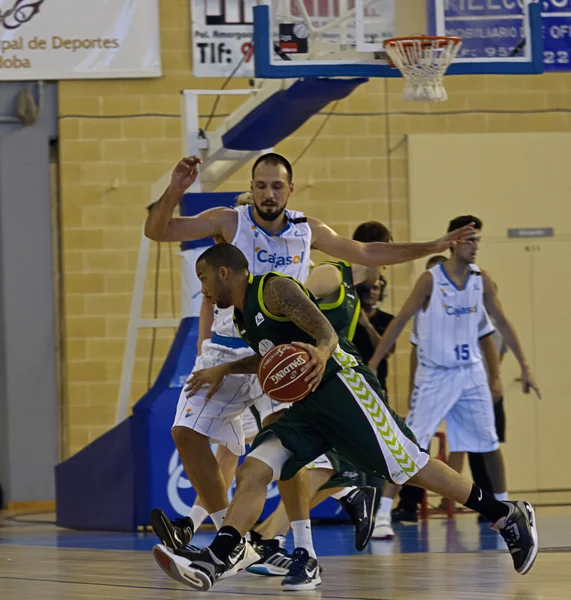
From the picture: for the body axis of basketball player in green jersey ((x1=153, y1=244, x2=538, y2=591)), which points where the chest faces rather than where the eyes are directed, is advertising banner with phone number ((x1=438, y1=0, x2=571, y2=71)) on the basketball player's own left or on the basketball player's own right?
on the basketball player's own right

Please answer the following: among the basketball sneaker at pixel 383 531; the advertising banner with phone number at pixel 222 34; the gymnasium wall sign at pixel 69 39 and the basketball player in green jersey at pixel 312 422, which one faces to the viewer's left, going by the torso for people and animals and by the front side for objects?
the basketball player in green jersey

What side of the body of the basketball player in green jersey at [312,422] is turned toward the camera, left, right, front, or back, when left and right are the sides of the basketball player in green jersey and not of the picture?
left

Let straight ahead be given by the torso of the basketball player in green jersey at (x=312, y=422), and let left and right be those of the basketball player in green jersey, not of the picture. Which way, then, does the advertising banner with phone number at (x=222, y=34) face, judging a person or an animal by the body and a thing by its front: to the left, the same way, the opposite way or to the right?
to the left

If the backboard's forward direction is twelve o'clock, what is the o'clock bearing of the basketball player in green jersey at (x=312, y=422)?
The basketball player in green jersey is roughly at 12 o'clock from the backboard.

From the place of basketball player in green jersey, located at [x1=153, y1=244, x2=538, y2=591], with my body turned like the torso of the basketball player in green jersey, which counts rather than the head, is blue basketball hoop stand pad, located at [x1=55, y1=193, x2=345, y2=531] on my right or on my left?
on my right

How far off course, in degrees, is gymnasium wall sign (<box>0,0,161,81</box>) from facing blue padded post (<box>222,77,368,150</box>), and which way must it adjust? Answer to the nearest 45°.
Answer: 0° — it already faces it

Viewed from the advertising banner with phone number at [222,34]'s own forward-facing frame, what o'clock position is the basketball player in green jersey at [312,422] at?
The basketball player in green jersey is roughly at 12 o'clock from the advertising banner with phone number.

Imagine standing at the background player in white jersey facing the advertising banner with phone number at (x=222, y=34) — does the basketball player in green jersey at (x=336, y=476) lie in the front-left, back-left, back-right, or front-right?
back-left
